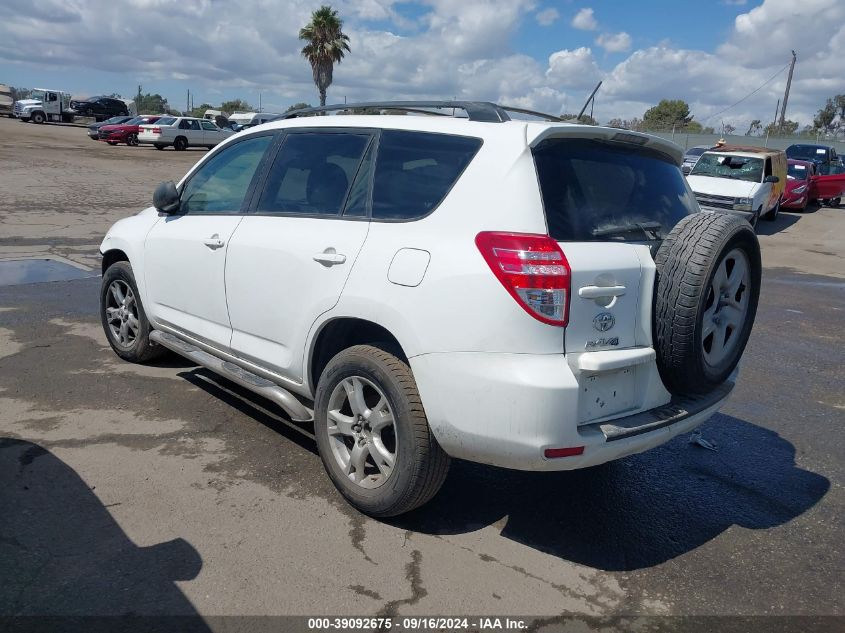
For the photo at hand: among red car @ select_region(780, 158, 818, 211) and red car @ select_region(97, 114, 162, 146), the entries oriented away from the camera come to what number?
0

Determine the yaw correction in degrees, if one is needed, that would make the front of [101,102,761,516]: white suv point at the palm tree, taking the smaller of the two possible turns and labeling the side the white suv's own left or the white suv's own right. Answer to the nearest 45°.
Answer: approximately 45° to the white suv's own right

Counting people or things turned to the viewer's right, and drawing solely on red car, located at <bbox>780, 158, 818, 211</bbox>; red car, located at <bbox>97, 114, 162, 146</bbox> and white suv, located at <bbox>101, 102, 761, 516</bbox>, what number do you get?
0

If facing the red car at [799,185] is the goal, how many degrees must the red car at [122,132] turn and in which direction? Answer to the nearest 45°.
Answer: approximately 90° to its left

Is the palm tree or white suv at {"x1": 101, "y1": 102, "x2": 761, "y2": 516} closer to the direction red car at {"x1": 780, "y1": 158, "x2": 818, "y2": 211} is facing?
the white suv

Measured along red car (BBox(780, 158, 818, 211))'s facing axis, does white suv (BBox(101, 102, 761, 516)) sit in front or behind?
in front

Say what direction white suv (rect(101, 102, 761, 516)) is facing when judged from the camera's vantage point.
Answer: facing away from the viewer and to the left of the viewer

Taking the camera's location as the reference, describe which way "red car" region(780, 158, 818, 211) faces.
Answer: facing the viewer and to the left of the viewer

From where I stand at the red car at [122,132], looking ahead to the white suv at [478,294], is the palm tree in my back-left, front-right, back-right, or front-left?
back-left

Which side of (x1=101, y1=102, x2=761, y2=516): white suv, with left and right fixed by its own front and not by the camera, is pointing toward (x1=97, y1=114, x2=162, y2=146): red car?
front

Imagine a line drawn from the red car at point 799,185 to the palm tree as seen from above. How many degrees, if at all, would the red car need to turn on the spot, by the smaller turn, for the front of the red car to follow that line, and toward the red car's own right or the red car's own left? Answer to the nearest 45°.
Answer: approximately 90° to the red car's own right

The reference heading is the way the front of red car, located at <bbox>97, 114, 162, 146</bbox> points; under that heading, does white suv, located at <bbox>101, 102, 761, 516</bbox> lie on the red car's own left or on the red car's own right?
on the red car's own left

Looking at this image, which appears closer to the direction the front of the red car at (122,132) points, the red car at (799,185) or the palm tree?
the red car

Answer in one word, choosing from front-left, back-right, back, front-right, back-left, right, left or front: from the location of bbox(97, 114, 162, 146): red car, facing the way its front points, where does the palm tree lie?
back
